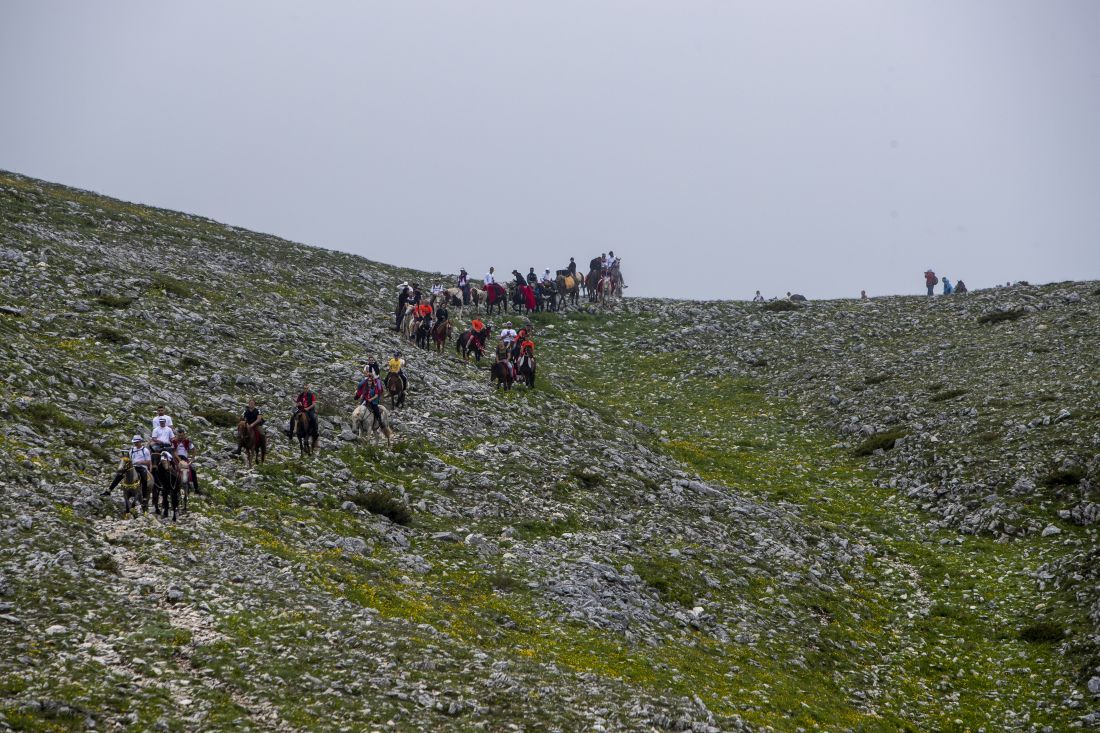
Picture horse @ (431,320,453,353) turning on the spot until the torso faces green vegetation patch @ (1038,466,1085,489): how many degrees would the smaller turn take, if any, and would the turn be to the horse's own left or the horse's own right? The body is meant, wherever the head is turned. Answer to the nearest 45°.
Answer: approximately 90° to the horse's own left

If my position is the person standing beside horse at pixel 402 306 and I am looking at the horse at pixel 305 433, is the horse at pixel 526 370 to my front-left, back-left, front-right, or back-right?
front-left

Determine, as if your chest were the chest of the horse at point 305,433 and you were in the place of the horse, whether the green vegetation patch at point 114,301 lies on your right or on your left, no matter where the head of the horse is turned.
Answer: on your right

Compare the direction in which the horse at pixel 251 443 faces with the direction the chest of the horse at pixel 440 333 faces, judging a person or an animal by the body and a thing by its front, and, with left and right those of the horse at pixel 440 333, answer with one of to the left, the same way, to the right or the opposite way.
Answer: the same way

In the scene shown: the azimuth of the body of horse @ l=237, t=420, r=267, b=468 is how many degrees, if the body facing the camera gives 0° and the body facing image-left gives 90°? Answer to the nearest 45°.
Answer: approximately 45°

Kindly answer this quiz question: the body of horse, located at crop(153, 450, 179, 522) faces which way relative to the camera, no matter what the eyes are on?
toward the camera

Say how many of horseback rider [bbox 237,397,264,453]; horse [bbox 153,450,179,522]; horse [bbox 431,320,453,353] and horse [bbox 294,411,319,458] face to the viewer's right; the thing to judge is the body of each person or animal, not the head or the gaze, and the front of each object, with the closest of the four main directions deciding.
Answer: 0

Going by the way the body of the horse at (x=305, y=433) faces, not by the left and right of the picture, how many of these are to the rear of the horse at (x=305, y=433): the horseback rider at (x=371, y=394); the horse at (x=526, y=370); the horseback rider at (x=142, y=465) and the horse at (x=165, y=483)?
2

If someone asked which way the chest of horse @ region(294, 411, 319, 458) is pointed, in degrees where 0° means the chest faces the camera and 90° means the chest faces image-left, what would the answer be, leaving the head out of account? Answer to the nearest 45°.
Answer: approximately 45°

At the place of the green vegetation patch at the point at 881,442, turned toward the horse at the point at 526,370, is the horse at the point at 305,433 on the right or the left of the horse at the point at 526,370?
left

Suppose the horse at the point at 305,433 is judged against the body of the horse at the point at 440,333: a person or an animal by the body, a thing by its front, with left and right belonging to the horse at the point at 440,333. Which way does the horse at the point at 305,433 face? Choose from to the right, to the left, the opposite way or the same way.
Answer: the same way

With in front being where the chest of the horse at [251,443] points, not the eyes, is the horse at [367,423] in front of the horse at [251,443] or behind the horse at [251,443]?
behind

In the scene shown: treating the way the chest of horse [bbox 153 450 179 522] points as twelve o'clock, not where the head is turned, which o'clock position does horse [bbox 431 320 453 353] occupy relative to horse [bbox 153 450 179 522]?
horse [bbox 431 320 453 353] is roughly at 7 o'clock from horse [bbox 153 450 179 522].

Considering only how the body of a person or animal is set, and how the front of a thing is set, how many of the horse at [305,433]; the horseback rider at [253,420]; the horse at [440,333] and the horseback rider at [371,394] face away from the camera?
0

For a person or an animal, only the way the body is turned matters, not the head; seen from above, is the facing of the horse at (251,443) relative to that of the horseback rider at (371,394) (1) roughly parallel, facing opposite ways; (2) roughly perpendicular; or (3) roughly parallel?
roughly parallel

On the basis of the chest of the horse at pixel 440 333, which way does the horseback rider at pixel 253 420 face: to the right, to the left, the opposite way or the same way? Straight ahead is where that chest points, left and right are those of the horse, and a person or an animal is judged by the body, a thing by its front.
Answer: the same way

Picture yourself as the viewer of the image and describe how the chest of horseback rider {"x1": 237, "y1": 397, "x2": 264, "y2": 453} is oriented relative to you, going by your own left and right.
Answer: facing the viewer and to the left of the viewer

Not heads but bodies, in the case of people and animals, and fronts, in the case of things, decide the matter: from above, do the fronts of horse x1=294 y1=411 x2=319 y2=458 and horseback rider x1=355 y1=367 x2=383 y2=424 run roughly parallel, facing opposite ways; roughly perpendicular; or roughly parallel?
roughly parallel

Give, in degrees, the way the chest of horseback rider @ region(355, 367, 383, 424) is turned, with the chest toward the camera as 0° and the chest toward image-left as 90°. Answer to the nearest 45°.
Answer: approximately 45°

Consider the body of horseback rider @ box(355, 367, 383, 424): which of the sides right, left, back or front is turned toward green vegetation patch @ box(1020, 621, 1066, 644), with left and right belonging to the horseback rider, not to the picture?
left

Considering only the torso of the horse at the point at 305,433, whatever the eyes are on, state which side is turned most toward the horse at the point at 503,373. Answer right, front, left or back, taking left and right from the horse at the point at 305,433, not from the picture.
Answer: back
